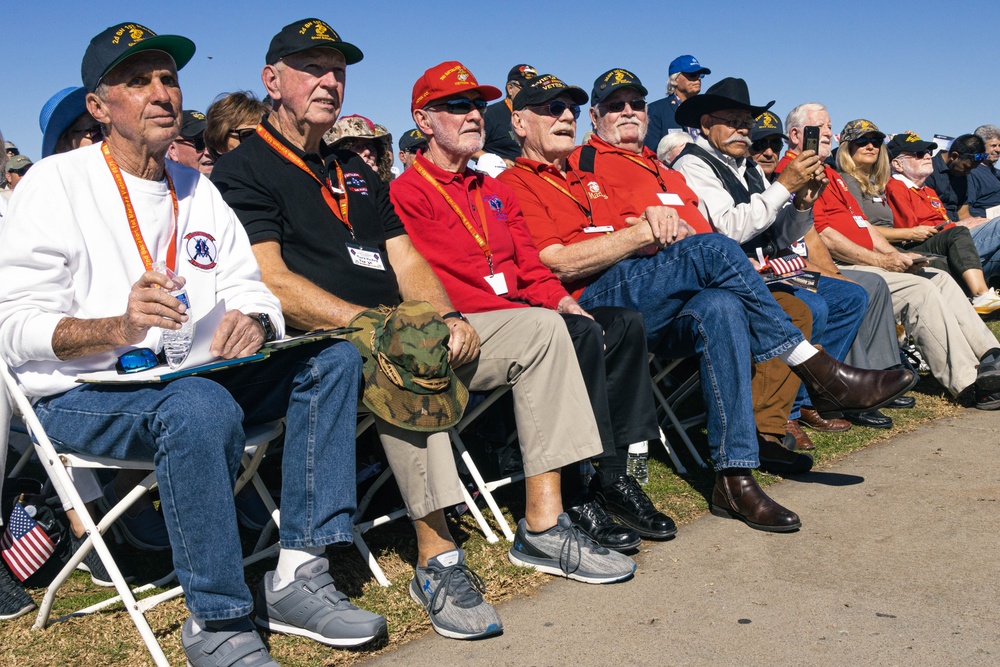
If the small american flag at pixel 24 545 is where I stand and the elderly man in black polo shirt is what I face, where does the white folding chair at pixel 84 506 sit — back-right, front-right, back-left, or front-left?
front-right

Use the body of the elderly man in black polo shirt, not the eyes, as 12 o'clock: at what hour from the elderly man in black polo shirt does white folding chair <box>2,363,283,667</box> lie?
The white folding chair is roughly at 3 o'clock from the elderly man in black polo shirt.

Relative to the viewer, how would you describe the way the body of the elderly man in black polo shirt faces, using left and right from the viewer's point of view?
facing the viewer and to the right of the viewer

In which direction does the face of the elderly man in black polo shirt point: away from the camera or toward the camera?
toward the camera

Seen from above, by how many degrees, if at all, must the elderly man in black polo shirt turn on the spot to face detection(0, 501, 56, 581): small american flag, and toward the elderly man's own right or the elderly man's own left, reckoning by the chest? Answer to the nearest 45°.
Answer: approximately 135° to the elderly man's own right
